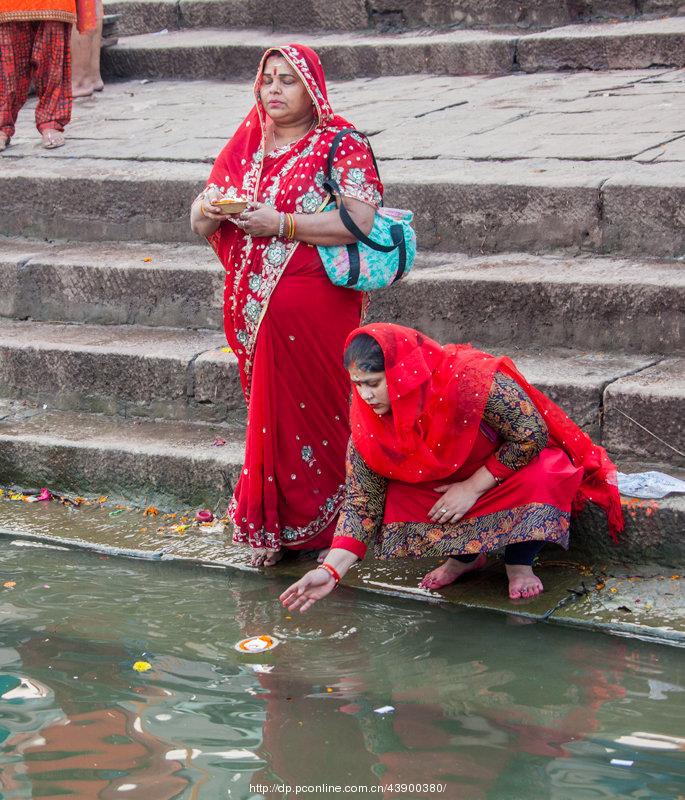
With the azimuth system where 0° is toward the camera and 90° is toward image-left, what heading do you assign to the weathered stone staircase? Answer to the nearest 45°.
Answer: approximately 0°

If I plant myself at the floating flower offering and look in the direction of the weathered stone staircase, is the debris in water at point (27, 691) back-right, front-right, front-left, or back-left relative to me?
back-left

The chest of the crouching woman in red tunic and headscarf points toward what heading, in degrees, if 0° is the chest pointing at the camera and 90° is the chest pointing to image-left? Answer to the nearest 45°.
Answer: approximately 45°

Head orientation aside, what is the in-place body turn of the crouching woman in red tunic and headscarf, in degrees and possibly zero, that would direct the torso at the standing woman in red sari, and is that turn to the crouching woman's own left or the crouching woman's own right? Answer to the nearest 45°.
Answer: approximately 90° to the crouching woman's own right

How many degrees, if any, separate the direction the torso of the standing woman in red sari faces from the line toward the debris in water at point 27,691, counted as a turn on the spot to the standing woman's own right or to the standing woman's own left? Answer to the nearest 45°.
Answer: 0° — they already face it
